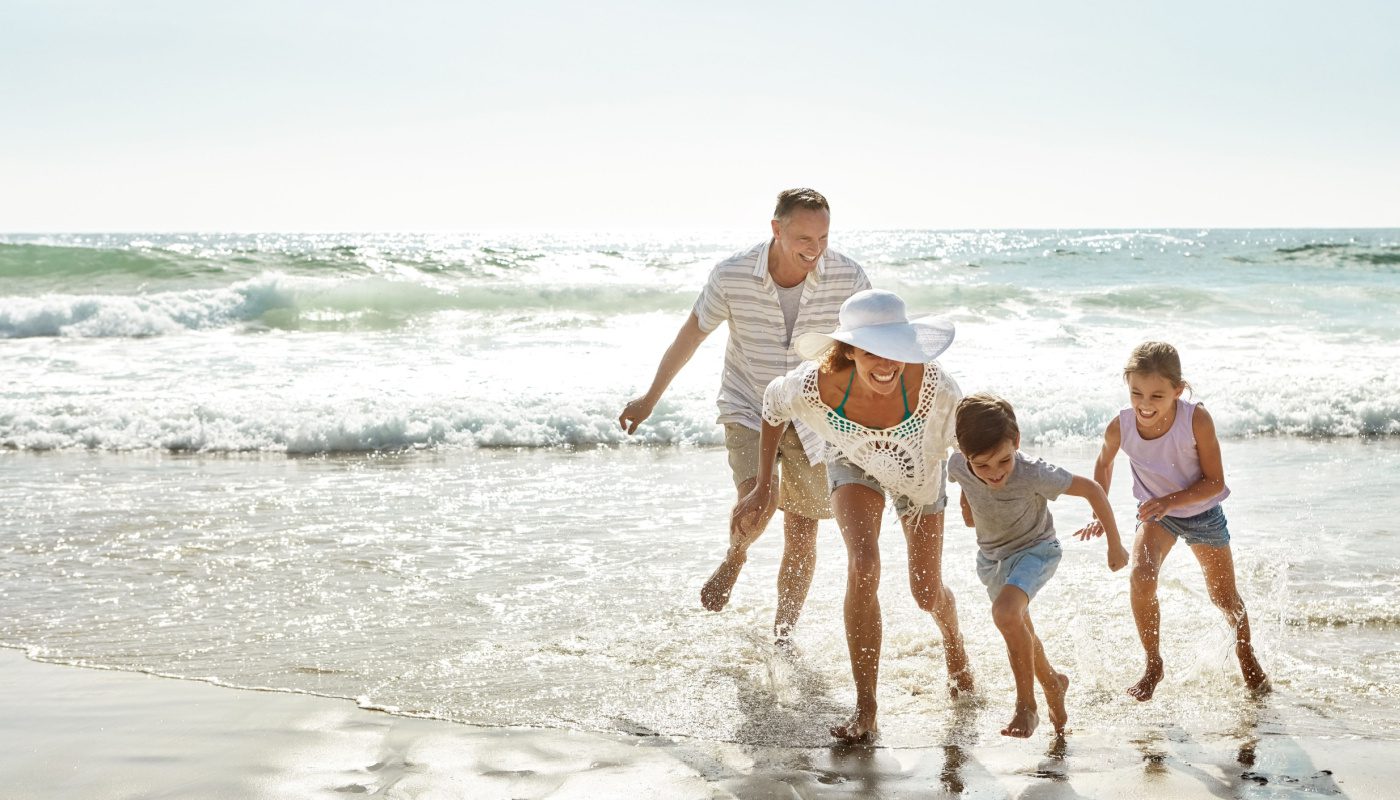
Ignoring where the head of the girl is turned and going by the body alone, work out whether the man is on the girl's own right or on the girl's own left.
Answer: on the girl's own right

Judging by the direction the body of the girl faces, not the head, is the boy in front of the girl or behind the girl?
in front

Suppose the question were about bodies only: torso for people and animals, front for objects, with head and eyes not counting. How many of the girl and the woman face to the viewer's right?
0

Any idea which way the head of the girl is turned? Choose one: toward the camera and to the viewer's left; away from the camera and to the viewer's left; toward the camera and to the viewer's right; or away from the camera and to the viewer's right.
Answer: toward the camera and to the viewer's left

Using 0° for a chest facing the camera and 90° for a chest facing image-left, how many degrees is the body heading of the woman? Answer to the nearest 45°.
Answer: approximately 0°
